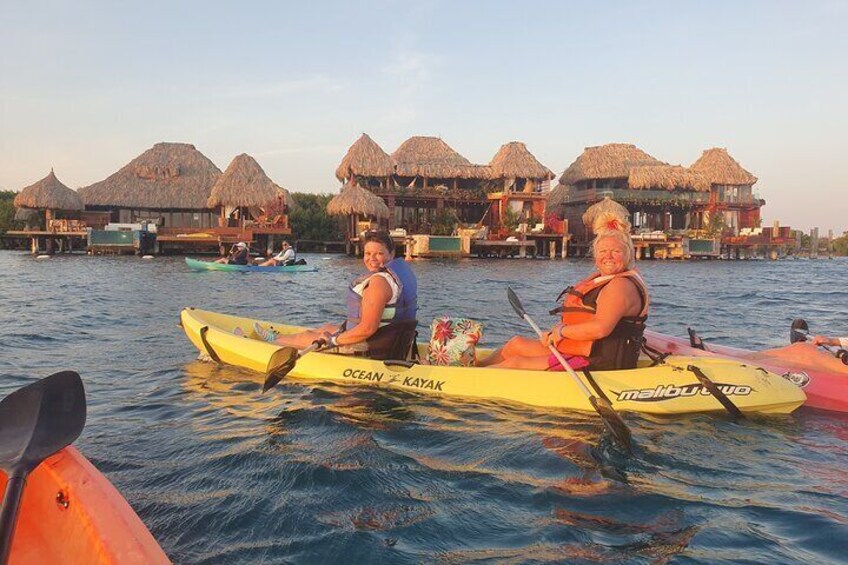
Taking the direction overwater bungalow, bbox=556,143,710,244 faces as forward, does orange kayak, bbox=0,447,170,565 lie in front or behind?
in front

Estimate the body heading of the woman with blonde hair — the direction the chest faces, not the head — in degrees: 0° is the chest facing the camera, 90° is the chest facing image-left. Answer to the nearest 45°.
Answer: approximately 90°

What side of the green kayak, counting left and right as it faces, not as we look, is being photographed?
left

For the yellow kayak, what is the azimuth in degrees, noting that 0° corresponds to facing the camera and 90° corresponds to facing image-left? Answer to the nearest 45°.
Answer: approximately 90°

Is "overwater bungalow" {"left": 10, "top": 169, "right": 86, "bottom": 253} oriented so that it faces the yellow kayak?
yes

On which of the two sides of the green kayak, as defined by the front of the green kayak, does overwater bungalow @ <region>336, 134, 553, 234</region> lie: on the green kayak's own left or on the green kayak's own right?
on the green kayak's own right

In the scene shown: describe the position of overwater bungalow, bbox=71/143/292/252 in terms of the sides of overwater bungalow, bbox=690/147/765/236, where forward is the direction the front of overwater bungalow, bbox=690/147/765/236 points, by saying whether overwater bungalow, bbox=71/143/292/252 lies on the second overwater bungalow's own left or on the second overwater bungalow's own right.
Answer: on the second overwater bungalow's own right

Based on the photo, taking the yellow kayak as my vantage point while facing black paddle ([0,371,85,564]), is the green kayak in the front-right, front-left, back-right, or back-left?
back-right

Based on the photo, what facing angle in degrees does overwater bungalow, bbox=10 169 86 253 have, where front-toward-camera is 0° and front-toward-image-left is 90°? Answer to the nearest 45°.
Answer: approximately 0°
